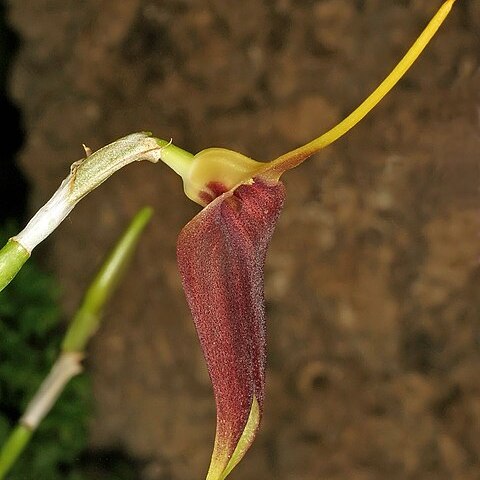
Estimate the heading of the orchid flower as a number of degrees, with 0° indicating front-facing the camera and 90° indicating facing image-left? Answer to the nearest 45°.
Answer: approximately 270°
